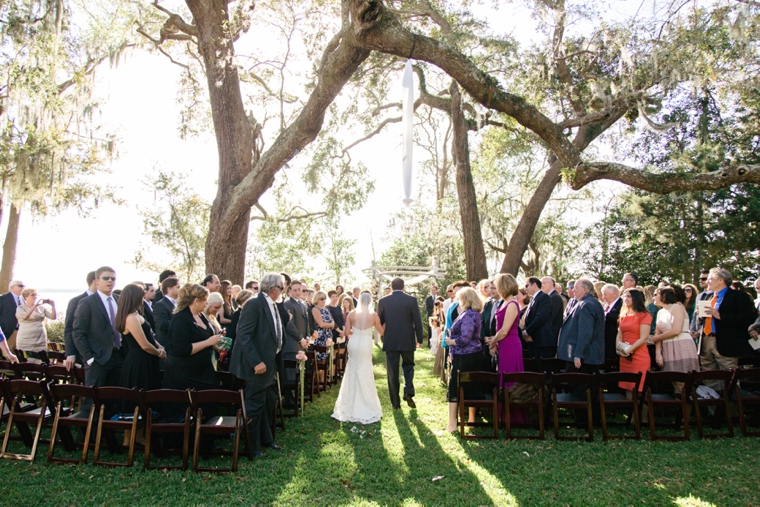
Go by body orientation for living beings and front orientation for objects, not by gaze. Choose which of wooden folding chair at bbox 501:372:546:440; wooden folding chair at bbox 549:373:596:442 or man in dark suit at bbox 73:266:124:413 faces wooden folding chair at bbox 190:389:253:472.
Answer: the man in dark suit

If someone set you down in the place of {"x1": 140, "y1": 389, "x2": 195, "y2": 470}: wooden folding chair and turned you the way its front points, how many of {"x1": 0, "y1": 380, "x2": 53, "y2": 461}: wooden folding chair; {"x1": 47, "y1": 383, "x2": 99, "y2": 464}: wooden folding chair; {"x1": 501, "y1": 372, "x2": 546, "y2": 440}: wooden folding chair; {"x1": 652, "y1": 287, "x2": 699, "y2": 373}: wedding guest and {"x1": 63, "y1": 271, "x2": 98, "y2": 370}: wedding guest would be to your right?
2

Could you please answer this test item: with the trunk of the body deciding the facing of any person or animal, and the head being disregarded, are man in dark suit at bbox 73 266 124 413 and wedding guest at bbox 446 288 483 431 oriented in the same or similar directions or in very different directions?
very different directions

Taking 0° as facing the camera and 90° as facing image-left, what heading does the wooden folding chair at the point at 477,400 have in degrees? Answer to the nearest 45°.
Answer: approximately 180°

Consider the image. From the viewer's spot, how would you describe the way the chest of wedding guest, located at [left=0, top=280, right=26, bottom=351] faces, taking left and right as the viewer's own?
facing to the right of the viewer

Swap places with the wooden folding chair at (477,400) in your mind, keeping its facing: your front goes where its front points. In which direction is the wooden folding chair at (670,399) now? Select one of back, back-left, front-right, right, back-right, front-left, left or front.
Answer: right

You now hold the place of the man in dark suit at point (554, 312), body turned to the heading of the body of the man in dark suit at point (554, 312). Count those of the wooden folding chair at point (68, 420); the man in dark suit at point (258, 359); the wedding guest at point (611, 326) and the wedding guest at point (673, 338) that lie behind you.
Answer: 2

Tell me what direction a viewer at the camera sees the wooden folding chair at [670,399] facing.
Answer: facing away from the viewer

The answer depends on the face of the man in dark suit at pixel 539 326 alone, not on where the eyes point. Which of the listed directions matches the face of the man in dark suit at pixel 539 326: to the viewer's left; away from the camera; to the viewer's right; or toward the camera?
to the viewer's left

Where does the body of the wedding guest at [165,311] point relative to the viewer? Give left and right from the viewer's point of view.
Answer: facing to the right of the viewer

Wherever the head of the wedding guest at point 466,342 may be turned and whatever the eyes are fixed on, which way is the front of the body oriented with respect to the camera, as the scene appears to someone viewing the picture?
to the viewer's left

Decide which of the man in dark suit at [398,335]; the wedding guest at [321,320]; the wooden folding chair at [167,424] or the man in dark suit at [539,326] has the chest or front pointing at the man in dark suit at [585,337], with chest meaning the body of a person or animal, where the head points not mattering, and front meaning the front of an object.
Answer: the wedding guest

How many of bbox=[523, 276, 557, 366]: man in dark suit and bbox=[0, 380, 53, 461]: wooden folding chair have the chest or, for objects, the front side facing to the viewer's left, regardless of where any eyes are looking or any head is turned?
1
